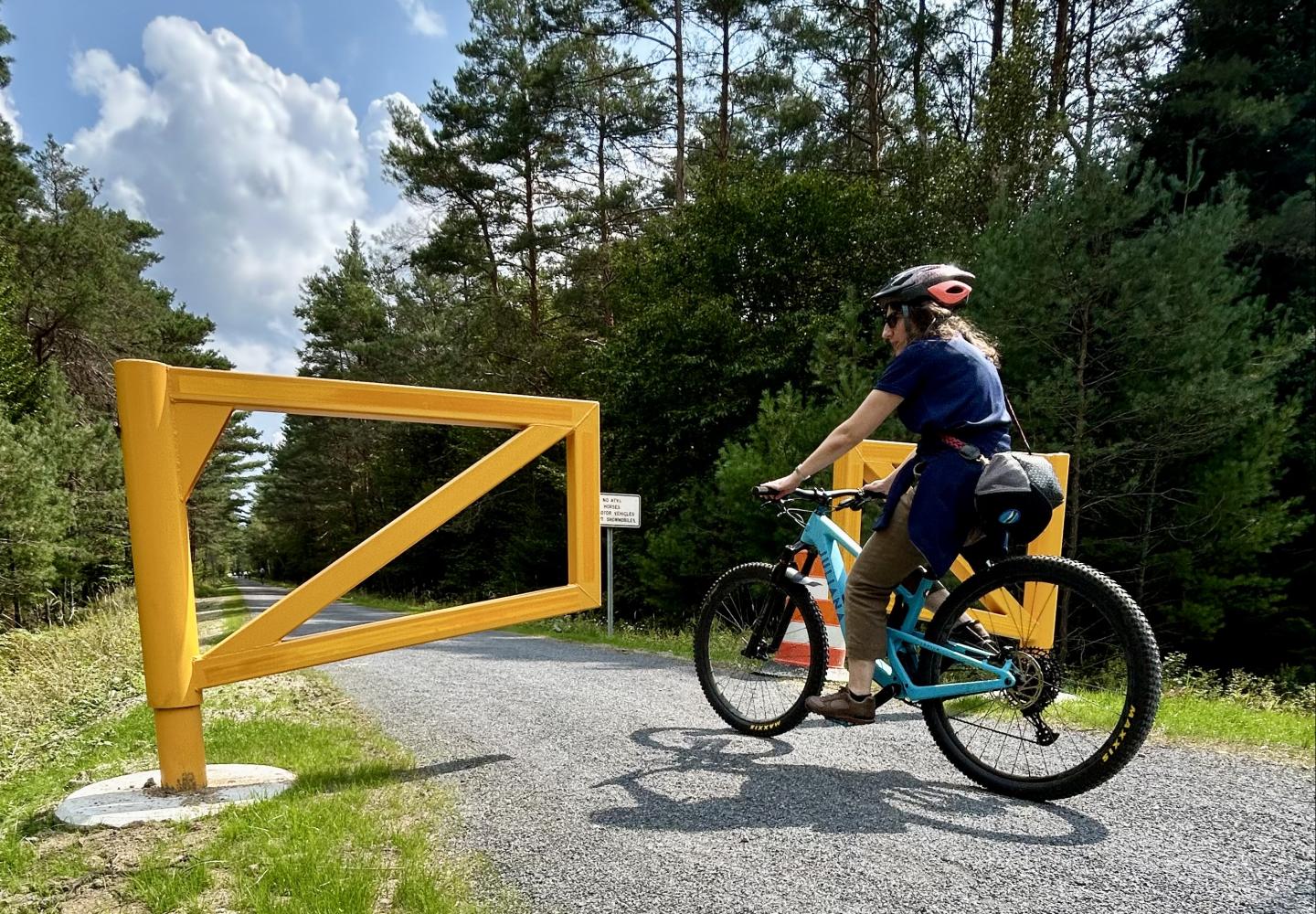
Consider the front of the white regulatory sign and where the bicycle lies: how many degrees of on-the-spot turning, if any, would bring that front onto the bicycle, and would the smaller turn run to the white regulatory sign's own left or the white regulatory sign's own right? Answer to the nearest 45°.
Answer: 0° — it already faces it

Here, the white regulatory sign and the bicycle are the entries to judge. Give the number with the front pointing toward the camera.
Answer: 1

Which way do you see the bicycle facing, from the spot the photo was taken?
facing away from the viewer and to the left of the viewer

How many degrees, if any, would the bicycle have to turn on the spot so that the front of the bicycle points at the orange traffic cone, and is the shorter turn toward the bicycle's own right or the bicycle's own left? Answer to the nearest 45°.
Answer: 0° — it already faces it

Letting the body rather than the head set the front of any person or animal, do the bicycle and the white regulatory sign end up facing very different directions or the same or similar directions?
very different directions

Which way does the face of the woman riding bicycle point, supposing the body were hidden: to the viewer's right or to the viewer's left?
to the viewer's left
